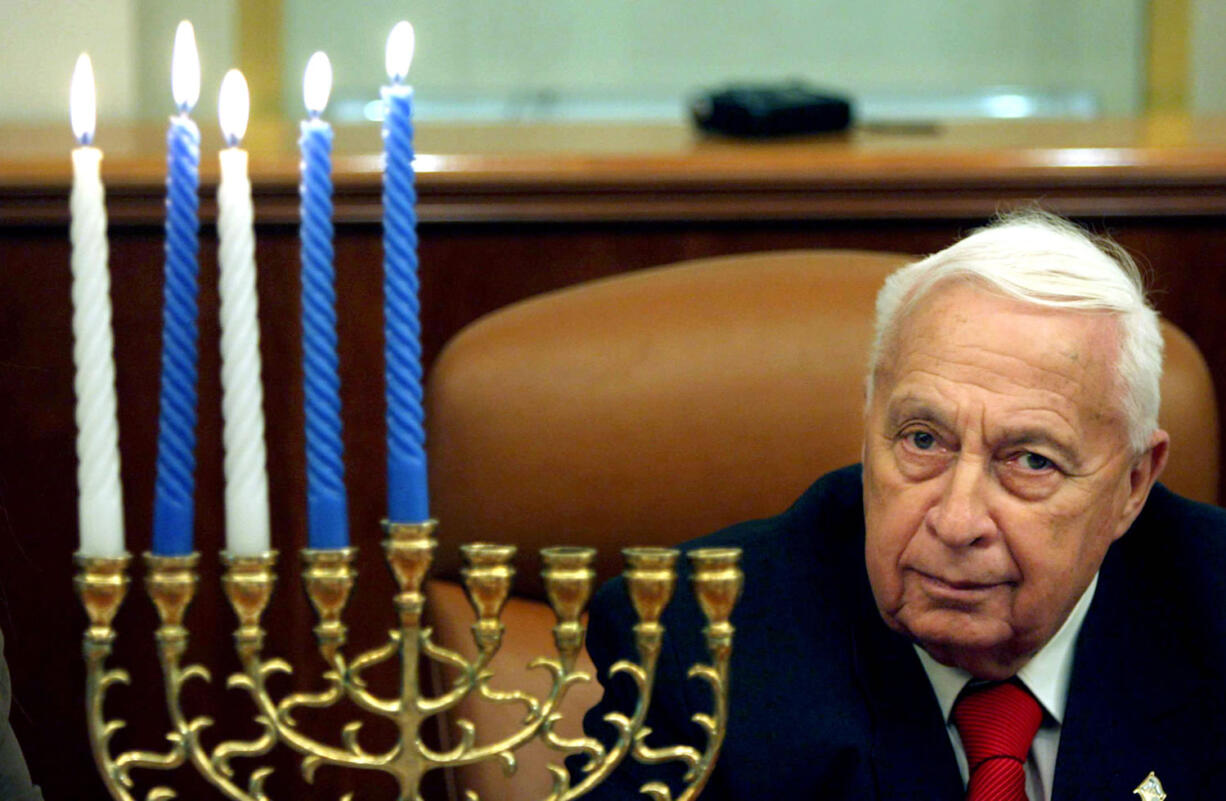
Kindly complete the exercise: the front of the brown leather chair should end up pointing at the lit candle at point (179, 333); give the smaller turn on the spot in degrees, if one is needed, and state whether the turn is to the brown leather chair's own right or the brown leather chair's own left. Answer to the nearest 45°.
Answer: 0° — it already faces it

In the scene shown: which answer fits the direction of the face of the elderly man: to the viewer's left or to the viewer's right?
to the viewer's left

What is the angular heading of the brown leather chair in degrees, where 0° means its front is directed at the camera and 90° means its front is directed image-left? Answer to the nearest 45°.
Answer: approximately 0°

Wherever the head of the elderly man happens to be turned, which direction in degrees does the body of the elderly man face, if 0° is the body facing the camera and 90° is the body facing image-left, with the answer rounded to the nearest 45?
approximately 0°

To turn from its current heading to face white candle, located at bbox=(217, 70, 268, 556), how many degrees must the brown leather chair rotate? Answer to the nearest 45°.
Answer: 0° — it already faces it
